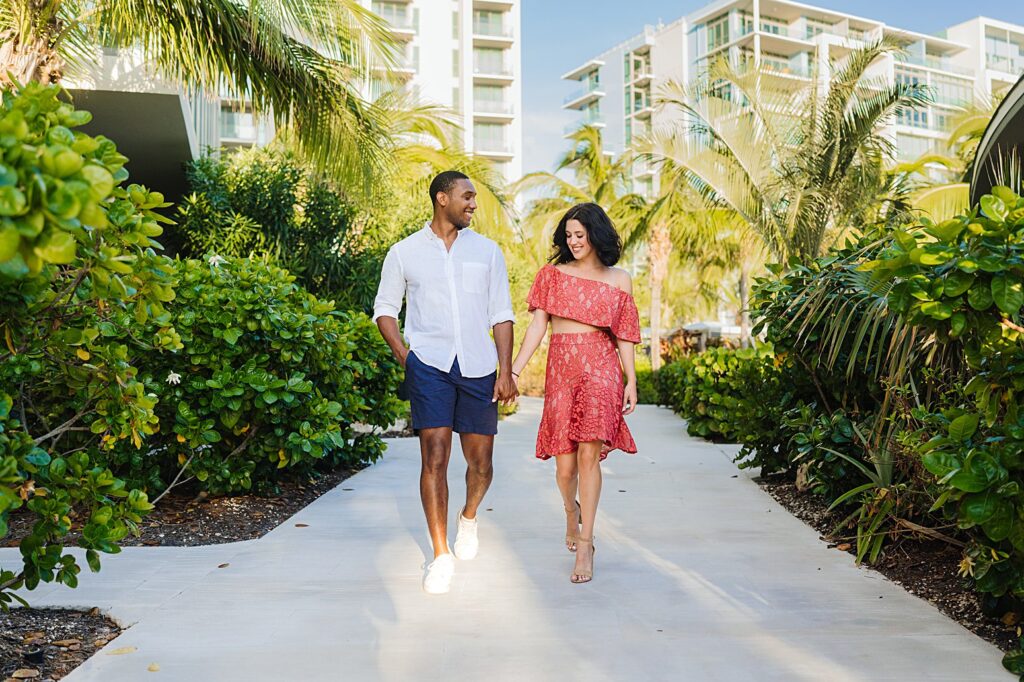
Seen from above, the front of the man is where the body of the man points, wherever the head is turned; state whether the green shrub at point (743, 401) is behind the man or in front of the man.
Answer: behind

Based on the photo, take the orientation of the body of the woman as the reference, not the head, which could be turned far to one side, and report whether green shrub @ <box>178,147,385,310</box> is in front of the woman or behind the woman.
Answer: behind

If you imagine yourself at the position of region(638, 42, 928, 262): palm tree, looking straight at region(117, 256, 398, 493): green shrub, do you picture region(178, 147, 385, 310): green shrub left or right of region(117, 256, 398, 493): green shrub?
right

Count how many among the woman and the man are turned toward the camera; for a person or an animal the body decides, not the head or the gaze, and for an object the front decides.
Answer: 2

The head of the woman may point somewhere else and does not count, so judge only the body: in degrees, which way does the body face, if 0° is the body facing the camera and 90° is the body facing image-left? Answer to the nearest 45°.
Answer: approximately 0°

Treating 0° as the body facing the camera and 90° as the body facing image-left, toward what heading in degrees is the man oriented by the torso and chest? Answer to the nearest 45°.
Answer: approximately 0°
